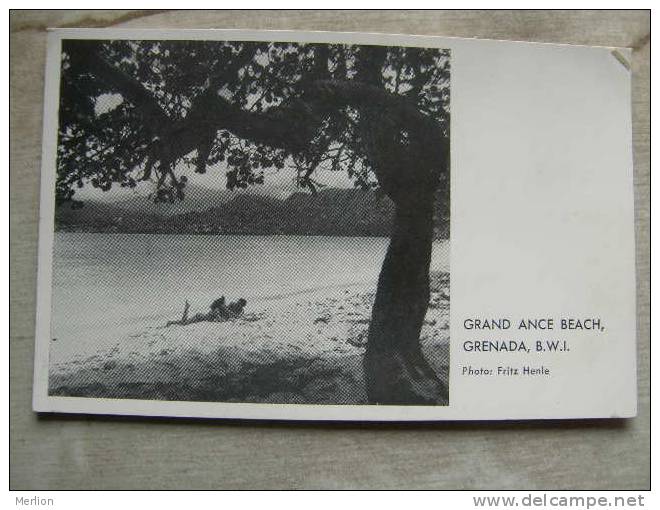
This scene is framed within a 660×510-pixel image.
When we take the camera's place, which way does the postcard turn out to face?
facing the viewer
